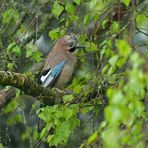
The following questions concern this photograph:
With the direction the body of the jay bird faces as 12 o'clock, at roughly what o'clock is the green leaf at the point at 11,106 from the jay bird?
The green leaf is roughly at 6 o'clock from the jay bird.

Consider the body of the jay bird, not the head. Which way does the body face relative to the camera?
to the viewer's right
